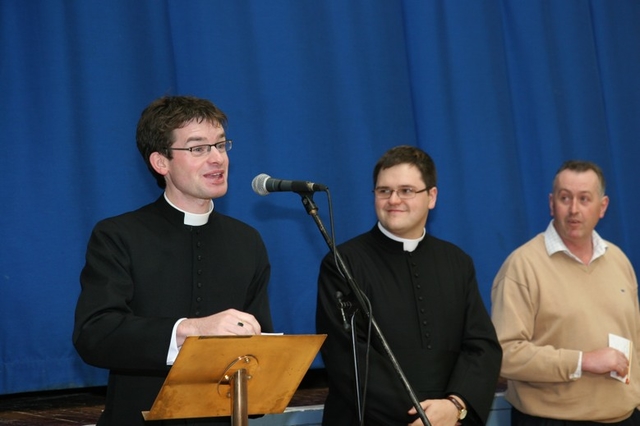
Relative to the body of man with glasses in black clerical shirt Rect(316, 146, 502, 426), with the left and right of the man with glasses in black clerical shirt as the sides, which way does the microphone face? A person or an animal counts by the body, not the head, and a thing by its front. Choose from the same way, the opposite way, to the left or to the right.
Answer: to the right

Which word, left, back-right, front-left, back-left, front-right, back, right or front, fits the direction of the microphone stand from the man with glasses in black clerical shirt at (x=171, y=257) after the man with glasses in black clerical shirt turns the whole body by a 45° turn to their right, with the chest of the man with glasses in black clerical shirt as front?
front-left

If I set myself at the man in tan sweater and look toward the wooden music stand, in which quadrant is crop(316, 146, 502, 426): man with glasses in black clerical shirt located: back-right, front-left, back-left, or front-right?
front-right

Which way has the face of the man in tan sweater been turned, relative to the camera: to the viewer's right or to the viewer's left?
to the viewer's left

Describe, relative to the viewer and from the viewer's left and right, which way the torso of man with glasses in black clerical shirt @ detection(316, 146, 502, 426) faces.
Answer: facing the viewer

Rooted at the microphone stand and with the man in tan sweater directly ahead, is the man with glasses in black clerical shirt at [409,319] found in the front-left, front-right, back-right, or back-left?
front-left

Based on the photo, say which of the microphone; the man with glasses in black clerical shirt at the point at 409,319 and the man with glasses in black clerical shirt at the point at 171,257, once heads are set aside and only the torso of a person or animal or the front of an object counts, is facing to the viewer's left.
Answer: the microphone

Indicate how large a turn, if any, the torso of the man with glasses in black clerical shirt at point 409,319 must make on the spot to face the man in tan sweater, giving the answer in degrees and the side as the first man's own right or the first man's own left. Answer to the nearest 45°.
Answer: approximately 135° to the first man's own left

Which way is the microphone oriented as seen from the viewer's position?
to the viewer's left

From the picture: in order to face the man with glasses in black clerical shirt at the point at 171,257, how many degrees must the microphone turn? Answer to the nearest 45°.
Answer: approximately 45° to its right

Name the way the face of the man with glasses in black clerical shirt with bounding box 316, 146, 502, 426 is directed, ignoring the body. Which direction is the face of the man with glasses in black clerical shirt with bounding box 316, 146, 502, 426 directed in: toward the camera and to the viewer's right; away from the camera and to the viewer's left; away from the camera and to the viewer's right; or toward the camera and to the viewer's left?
toward the camera and to the viewer's left

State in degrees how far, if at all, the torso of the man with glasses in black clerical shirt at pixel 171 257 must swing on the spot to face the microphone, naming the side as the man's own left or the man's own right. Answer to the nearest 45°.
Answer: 0° — they already face it

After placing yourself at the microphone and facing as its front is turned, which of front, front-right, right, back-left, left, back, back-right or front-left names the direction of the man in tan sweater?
back-right

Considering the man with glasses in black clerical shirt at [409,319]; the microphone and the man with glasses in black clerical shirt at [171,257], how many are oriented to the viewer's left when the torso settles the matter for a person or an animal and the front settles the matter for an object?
1
